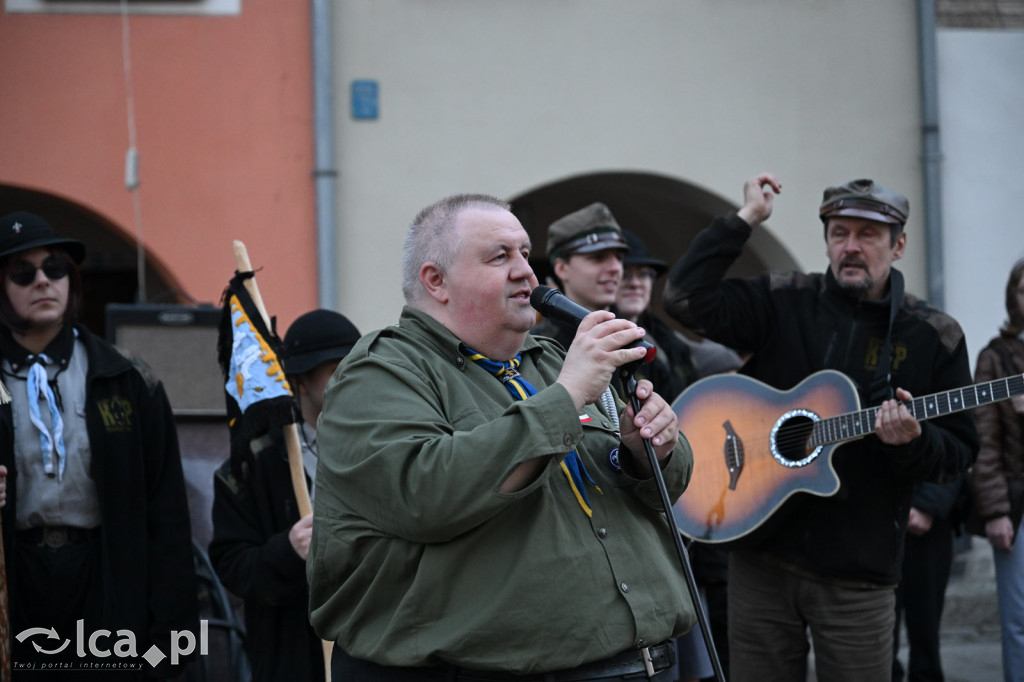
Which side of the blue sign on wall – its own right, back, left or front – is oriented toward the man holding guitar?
front

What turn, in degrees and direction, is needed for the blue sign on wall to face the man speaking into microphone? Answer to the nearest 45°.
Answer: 0° — it already faces them

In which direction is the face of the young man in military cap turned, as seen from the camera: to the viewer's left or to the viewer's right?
to the viewer's right

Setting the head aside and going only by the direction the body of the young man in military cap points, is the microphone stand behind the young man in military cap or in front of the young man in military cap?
in front

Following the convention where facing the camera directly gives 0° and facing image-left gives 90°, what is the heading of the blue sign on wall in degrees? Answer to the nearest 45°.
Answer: approximately 0°

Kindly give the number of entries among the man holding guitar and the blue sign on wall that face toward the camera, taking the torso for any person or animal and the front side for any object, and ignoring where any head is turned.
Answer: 2

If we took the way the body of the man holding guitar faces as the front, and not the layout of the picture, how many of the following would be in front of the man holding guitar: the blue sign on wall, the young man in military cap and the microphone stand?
1

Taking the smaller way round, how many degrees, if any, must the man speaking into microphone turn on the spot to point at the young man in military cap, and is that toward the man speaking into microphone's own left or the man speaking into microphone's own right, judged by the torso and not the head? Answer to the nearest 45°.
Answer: approximately 135° to the man speaking into microphone's own left

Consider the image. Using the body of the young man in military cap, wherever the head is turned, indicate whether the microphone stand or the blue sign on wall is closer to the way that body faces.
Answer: the microphone stand

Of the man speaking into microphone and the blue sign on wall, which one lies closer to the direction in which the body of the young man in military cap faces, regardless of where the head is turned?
the man speaking into microphone

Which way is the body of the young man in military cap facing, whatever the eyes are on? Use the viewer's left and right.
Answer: facing the viewer and to the right of the viewer

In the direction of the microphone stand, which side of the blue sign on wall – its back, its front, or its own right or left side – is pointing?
front
